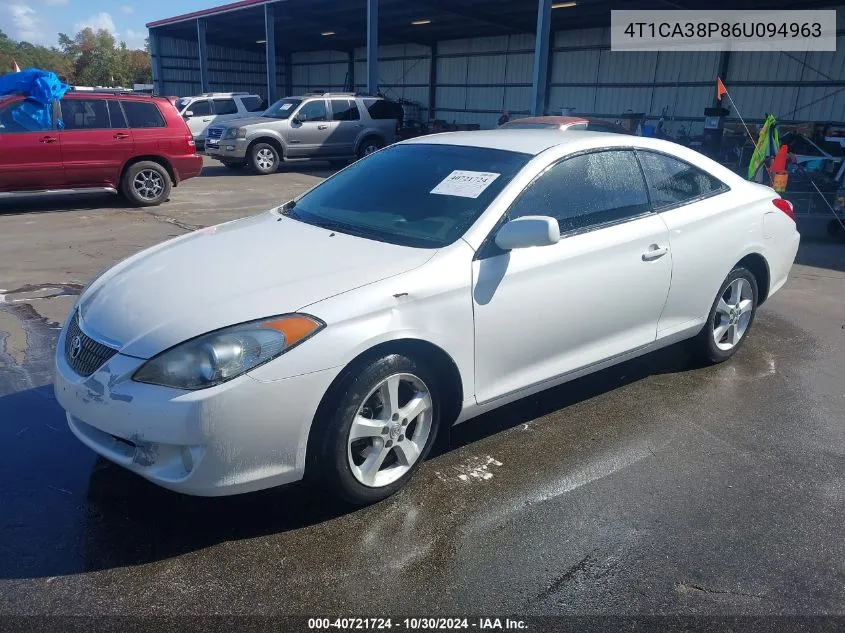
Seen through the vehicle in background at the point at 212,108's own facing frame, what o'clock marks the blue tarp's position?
The blue tarp is roughly at 11 o'clock from the vehicle in background.

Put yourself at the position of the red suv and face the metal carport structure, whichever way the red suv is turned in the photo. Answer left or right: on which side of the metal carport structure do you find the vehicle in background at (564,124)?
right

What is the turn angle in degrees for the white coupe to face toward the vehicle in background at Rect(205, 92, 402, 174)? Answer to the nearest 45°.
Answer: approximately 135° to its right

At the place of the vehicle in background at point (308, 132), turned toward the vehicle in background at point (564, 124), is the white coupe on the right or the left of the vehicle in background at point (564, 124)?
right

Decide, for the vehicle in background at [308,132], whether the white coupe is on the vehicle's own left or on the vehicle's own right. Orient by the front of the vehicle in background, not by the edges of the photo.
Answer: on the vehicle's own left

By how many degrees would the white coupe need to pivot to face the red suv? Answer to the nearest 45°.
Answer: approximately 90° to its right

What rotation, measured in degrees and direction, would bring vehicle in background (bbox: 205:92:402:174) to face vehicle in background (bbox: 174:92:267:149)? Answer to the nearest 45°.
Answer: approximately 90° to its right
